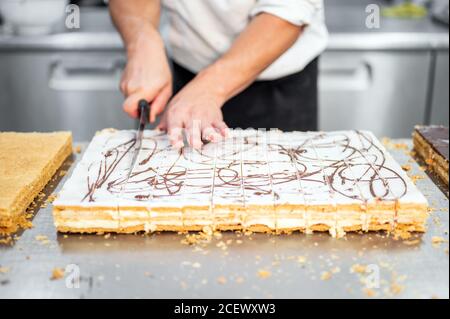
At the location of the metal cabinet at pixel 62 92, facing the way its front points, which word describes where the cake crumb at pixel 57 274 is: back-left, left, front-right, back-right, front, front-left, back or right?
front

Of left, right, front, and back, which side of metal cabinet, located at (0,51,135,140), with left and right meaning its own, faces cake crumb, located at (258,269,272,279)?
front

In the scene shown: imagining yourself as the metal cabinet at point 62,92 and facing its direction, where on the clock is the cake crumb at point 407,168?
The cake crumb is roughly at 11 o'clock from the metal cabinet.

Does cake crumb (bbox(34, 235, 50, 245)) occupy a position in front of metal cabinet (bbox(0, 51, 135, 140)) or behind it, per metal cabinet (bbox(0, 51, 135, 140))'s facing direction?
in front

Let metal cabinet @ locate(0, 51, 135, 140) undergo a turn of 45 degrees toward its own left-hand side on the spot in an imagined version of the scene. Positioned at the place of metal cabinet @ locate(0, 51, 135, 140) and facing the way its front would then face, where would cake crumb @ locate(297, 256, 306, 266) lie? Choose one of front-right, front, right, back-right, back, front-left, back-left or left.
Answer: front-right

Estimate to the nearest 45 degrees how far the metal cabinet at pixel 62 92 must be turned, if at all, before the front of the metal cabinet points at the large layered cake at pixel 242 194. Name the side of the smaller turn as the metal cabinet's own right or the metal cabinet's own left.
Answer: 0° — it already faces it

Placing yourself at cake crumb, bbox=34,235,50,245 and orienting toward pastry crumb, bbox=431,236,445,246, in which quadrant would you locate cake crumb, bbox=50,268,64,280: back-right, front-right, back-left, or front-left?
front-right

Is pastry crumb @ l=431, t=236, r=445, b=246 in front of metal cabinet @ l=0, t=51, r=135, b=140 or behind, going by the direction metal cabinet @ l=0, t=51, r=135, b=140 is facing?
in front

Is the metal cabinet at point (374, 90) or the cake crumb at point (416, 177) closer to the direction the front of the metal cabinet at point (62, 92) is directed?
the cake crumb

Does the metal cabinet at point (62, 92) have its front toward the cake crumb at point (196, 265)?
yes

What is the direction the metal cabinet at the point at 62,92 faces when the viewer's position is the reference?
facing the viewer

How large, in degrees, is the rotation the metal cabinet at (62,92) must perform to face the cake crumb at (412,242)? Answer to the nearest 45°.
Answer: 0° — it already faces it

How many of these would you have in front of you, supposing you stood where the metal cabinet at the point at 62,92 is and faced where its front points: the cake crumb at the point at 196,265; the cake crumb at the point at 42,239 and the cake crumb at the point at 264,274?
3

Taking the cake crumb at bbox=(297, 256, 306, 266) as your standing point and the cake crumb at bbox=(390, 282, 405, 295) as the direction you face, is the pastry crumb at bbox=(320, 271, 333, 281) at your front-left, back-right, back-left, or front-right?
front-right

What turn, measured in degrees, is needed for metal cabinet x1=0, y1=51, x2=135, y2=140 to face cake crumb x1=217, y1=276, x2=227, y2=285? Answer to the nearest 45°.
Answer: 0° — it already faces it

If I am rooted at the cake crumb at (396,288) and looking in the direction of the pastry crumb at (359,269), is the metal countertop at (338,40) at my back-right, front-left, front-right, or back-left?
front-right

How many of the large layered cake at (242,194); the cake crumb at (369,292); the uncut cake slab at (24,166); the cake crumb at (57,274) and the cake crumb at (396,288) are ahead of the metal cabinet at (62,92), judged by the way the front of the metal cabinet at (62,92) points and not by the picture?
5
